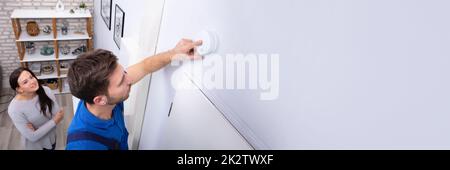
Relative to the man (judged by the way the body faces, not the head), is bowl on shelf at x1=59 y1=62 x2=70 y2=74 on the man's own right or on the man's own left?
on the man's own left

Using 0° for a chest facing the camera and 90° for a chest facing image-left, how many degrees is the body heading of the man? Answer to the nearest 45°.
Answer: approximately 270°

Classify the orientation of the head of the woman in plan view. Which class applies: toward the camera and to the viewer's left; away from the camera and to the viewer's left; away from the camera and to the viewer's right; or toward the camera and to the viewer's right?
toward the camera and to the viewer's right

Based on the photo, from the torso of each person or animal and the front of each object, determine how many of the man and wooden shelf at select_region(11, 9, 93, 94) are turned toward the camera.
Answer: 1

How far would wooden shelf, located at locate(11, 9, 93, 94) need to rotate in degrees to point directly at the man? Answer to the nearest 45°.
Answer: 0° — it already faces them

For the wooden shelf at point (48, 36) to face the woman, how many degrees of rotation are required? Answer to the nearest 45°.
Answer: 0° — it already faces them

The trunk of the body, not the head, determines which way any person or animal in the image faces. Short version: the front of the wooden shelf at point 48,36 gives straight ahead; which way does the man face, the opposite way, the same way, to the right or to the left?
to the left

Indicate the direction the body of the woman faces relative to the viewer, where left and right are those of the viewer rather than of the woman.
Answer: facing the viewer and to the right of the viewer

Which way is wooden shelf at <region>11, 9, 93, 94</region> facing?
toward the camera
